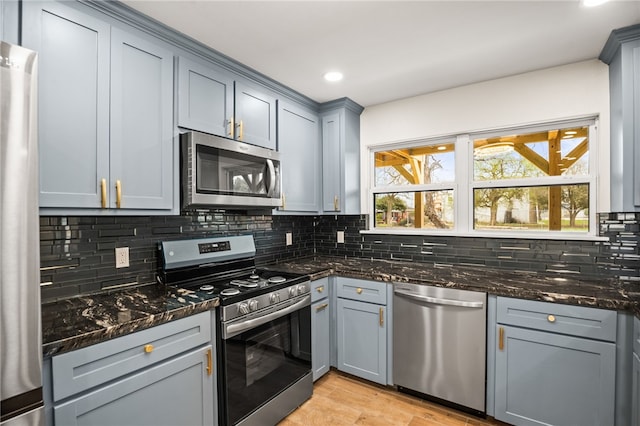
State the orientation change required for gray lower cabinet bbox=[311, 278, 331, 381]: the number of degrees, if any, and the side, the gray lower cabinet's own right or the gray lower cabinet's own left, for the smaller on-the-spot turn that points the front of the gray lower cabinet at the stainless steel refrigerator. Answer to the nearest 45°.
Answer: approximately 90° to the gray lower cabinet's own right

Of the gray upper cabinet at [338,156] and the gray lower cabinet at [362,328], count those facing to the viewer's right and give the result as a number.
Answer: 0

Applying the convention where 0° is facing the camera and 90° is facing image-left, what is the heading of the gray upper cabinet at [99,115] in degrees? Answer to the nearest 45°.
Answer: approximately 315°

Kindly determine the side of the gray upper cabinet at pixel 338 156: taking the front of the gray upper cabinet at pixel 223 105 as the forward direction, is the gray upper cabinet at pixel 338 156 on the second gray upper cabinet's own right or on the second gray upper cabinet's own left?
on the second gray upper cabinet's own left

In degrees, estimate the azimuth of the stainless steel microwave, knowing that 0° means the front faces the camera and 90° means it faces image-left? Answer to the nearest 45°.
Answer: approximately 315°

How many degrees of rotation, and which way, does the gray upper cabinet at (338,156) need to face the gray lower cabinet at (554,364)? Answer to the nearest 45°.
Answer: approximately 90° to its left

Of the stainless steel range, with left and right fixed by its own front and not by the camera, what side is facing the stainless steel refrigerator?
right

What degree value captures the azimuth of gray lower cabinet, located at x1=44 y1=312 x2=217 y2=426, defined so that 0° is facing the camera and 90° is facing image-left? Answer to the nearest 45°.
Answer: approximately 315°

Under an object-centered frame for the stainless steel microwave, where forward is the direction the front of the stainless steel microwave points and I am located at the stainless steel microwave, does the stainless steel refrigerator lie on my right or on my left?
on my right

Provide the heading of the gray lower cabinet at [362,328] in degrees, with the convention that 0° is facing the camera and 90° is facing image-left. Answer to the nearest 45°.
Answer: approximately 45°
